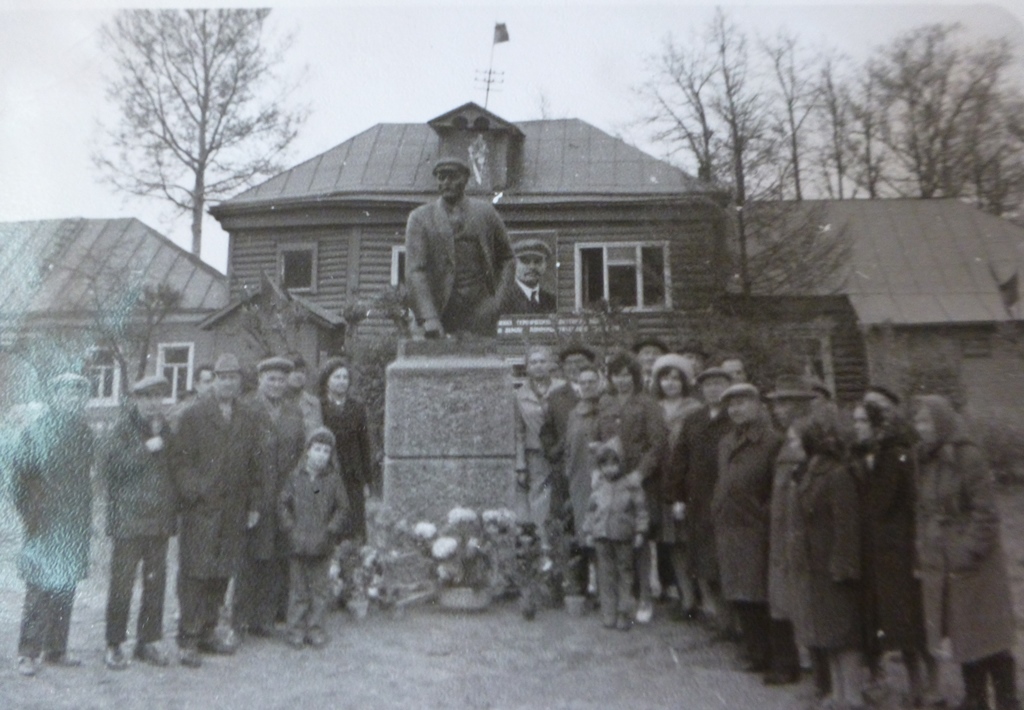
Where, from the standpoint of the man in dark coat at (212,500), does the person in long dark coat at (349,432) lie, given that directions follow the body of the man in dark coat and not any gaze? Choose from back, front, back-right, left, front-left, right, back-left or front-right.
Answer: left

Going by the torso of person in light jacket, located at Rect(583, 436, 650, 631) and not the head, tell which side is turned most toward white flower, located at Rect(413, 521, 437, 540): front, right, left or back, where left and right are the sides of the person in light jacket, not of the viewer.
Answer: right

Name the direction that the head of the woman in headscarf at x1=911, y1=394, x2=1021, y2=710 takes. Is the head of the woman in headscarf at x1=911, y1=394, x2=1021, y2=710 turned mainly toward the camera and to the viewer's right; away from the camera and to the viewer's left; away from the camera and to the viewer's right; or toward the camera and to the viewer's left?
toward the camera and to the viewer's left

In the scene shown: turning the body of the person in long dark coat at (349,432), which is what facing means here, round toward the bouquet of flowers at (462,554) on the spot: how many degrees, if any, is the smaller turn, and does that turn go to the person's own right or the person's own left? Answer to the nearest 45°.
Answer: approximately 45° to the person's own left

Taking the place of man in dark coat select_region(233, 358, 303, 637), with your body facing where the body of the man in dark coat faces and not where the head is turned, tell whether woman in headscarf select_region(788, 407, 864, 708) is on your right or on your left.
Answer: on your left

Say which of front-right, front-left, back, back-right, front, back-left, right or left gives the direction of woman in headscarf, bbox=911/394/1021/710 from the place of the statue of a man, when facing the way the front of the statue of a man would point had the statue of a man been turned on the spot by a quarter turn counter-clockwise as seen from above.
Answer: front-right

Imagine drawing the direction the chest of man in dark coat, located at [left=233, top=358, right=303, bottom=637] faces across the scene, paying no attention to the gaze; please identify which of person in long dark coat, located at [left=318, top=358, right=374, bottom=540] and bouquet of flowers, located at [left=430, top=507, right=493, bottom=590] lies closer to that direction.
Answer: the bouquet of flowers
